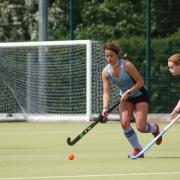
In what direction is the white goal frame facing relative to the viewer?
toward the camera
